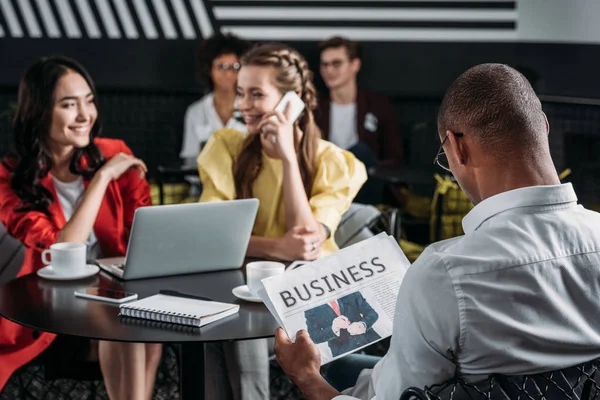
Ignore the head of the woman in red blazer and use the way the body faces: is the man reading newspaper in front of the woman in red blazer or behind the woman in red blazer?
in front

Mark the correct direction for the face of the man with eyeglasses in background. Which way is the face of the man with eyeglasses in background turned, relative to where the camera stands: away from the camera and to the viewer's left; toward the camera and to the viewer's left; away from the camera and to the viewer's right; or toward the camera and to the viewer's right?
toward the camera and to the viewer's left

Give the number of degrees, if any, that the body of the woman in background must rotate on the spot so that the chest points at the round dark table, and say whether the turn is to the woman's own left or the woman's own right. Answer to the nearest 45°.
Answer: approximately 45° to the woman's own right

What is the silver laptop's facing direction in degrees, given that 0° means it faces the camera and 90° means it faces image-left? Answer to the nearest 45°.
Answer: approximately 135°

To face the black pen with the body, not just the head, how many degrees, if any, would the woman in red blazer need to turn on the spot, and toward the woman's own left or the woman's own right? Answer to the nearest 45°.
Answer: approximately 45° to the woman's own right

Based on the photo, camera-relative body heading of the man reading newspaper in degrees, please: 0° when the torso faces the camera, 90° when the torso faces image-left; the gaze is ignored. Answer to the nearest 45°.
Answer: approximately 135°

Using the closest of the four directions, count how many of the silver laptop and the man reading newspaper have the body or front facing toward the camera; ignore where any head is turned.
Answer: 0

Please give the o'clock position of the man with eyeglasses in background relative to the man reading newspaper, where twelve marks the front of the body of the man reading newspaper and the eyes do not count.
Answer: The man with eyeglasses in background is roughly at 1 o'clock from the man reading newspaper.

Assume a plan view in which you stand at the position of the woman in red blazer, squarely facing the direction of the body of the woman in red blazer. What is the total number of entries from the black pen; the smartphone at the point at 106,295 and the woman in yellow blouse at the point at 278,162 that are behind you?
0

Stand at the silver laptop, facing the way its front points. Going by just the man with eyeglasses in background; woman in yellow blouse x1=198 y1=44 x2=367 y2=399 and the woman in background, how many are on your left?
0

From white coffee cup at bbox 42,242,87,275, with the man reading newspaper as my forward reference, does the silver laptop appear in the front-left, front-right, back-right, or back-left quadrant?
front-left

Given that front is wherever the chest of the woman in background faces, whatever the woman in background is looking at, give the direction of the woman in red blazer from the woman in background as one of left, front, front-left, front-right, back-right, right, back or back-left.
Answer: front-right

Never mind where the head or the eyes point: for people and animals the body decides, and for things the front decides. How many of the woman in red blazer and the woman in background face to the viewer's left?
0

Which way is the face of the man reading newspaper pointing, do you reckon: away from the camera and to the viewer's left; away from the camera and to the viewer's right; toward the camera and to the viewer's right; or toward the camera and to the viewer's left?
away from the camera and to the viewer's left

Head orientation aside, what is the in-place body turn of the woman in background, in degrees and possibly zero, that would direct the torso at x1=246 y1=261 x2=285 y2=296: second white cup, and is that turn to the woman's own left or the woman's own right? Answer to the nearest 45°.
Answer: approximately 45° to the woman's own right

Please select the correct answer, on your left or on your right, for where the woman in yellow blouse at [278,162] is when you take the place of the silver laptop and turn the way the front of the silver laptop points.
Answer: on your right

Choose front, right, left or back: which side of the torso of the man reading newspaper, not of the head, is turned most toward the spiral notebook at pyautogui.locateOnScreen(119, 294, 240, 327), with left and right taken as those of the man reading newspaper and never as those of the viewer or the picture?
front

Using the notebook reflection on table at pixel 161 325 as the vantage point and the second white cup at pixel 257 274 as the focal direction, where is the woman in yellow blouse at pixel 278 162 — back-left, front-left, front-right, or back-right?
front-left

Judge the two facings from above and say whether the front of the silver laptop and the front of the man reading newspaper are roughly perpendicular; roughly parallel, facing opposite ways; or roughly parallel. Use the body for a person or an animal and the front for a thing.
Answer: roughly parallel

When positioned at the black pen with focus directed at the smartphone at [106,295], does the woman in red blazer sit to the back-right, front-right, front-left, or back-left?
front-right

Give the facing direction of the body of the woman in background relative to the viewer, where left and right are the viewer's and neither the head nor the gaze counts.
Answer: facing the viewer and to the right of the viewer

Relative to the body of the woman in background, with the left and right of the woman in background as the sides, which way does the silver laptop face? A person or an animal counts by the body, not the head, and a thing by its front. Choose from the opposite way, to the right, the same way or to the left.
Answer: the opposite way

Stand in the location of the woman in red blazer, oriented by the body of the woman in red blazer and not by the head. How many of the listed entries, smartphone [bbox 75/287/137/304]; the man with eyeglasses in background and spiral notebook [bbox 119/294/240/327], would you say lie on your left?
1

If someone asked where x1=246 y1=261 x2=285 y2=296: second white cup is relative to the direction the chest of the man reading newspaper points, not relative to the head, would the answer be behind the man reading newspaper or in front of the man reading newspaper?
in front

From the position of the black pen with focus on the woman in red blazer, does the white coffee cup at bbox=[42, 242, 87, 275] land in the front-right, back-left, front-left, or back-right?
front-left
